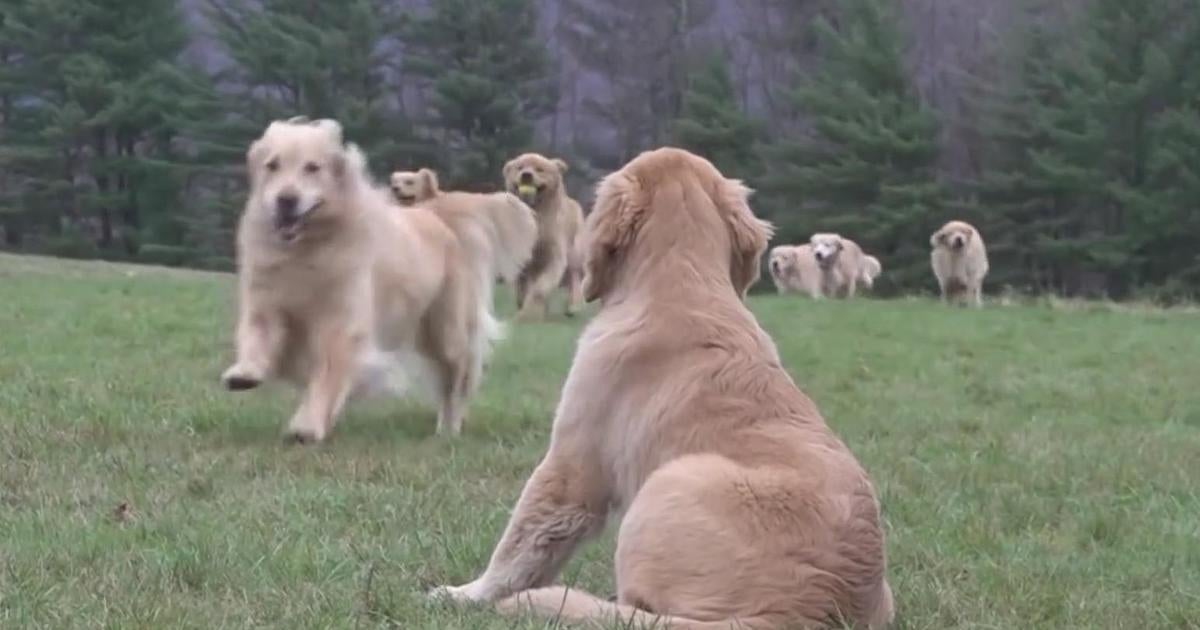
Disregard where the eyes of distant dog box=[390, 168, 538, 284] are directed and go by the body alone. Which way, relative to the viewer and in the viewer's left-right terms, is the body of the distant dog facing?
facing to the left of the viewer

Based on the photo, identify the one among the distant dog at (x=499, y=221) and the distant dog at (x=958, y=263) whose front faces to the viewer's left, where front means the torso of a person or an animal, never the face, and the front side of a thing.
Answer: the distant dog at (x=499, y=221)

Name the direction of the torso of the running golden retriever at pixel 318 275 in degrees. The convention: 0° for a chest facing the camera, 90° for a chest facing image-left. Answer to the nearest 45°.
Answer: approximately 45°

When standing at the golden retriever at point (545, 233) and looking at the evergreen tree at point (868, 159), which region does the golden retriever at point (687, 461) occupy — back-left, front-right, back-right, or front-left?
back-right

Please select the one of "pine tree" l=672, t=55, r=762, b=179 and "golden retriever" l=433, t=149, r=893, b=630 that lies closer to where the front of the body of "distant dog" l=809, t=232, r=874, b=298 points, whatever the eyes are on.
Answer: the golden retriever

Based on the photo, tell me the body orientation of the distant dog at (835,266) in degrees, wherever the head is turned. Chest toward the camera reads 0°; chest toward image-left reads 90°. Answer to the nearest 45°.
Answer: approximately 45°

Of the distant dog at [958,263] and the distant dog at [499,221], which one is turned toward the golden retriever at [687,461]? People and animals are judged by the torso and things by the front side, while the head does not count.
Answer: the distant dog at [958,263]

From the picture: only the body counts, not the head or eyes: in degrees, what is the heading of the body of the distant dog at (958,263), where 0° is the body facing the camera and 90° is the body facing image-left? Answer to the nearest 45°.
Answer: approximately 0°

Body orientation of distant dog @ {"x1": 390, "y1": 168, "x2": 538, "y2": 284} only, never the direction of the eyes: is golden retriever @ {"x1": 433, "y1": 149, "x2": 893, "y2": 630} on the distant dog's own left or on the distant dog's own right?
on the distant dog's own left

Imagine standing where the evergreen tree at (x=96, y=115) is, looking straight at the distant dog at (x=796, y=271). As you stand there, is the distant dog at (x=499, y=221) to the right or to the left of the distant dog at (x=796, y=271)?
right
